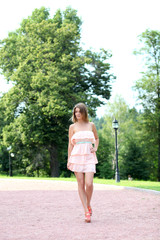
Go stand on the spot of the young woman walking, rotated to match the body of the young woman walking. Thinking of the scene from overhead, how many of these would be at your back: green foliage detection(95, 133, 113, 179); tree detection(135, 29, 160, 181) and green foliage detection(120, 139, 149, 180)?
3

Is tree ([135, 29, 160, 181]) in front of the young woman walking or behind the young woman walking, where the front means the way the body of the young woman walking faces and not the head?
behind

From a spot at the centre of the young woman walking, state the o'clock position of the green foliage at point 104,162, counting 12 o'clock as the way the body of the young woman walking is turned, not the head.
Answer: The green foliage is roughly at 6 o'clock from the young woman walking.

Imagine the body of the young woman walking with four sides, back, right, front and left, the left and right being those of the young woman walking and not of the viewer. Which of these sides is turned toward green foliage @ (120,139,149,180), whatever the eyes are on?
back

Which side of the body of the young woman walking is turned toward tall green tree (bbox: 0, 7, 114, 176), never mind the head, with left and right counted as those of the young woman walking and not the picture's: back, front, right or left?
back

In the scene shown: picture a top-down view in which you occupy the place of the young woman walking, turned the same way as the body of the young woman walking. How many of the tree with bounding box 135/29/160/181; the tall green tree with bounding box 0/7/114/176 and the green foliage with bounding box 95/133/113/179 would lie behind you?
3

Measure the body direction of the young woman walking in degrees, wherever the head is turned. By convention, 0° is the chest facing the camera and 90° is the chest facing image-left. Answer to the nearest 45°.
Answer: approximately 0°

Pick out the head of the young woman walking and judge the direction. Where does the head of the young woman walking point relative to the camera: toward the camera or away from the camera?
toward the camera
